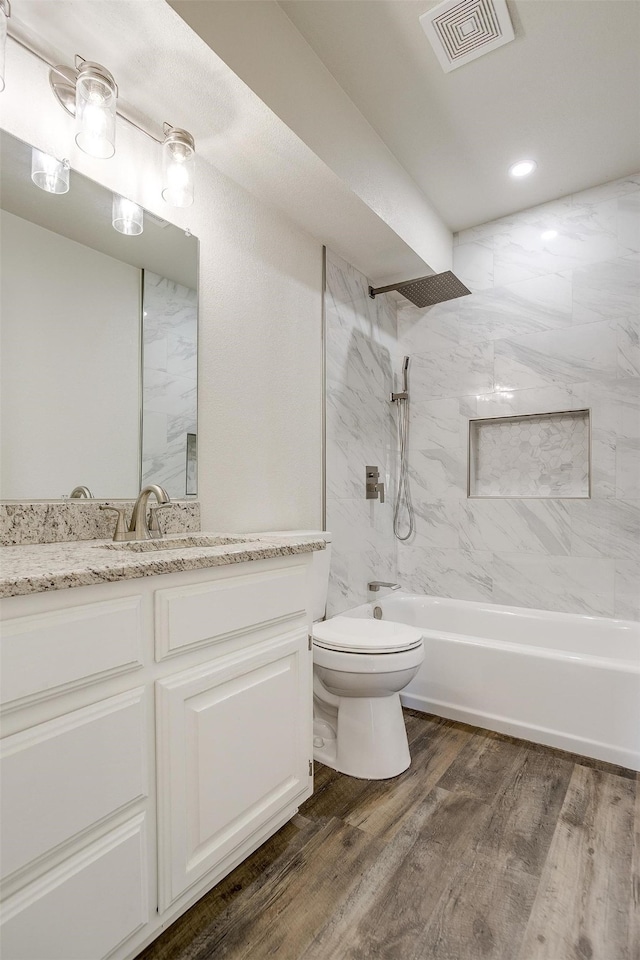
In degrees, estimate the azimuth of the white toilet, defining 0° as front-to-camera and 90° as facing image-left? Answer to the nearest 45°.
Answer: approximately 315°

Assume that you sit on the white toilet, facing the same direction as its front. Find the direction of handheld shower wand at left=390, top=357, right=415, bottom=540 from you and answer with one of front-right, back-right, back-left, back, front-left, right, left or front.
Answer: back-left

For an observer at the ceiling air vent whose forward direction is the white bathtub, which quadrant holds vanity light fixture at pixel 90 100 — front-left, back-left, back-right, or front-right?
back-left

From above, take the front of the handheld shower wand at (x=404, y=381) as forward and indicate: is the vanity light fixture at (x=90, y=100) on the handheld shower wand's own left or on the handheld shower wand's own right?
on the handheld shower wand's own right

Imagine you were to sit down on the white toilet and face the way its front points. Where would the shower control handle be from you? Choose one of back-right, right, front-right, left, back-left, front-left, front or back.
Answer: back-left

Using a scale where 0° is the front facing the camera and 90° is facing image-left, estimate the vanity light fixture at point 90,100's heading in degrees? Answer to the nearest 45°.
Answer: approximately 315°

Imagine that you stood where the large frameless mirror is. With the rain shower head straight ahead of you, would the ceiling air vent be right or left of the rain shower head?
right

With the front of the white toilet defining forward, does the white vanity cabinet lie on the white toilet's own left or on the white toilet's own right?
on the white toilet's own right

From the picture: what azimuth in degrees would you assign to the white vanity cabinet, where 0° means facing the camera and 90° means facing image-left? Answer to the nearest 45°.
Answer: approximately 315°
